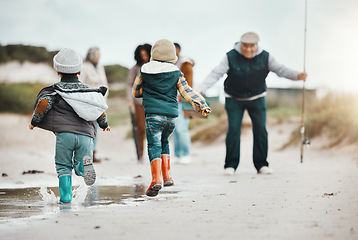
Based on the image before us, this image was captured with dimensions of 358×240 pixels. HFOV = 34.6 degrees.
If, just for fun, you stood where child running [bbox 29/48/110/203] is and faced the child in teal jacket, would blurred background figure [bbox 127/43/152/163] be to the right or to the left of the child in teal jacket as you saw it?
left

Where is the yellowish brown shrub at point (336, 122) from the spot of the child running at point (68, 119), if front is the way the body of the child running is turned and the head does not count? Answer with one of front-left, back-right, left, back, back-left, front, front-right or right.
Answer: front-right

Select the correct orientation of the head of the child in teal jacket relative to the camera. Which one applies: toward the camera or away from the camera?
away from the camera

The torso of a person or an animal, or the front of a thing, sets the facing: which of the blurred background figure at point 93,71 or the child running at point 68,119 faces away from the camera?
the child running

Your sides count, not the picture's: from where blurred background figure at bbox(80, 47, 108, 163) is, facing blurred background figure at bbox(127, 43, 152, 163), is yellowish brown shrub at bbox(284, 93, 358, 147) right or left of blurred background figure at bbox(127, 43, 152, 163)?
left

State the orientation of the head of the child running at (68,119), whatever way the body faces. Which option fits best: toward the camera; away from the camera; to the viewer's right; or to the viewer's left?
away from the camera

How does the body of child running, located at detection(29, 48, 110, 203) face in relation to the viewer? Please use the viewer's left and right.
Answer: facing away from the viewer

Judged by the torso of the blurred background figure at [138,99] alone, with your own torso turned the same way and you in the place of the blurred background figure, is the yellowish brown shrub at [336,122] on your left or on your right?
on your left

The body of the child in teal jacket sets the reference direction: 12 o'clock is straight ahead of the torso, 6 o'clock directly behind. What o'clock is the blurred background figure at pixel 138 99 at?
The blurred background figure is roughly at 12 o'clock from the child in teal jacket.

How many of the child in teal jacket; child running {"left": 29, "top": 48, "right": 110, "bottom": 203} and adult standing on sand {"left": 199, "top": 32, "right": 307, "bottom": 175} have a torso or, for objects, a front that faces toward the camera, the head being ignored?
1

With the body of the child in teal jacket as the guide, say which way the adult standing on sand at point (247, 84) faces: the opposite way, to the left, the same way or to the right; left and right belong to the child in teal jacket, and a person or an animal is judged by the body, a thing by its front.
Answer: the opposite way

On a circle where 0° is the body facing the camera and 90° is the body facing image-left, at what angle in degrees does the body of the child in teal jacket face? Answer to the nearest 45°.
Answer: approximately 180°
